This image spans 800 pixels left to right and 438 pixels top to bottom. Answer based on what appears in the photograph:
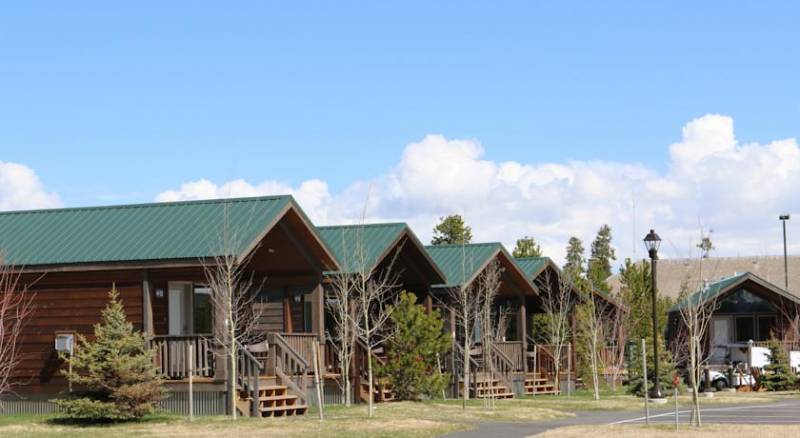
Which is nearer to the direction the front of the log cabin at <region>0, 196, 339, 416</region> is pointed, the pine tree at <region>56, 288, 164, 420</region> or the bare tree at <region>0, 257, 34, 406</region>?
the pine tree

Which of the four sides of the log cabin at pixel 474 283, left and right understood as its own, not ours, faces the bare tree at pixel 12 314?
right

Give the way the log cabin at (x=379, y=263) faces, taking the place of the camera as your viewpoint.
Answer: facing the viewer and to the right of the viewer

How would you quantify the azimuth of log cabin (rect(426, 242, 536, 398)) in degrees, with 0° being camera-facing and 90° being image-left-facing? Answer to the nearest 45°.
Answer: approximately 315°

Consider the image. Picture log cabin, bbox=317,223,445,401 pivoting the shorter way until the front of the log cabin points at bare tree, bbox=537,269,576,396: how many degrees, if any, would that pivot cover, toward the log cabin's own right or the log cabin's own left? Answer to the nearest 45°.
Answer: approximately 90° to the log cabin's own left

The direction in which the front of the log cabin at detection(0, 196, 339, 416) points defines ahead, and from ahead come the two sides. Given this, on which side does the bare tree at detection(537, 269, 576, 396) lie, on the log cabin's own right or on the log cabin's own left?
on the log cabin's own left

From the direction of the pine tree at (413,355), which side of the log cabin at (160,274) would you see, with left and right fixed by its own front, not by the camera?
left

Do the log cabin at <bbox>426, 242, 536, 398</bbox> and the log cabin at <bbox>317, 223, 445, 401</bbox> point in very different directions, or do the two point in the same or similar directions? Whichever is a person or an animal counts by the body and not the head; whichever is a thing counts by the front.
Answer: same or similar directions

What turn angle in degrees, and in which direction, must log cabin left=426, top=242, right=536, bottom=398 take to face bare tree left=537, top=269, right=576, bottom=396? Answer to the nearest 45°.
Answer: approximately 90° to its left

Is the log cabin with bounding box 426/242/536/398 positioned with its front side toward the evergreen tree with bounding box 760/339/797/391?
no

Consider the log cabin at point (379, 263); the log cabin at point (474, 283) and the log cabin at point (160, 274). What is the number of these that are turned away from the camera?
0

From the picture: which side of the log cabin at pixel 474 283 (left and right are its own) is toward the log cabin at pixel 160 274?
right

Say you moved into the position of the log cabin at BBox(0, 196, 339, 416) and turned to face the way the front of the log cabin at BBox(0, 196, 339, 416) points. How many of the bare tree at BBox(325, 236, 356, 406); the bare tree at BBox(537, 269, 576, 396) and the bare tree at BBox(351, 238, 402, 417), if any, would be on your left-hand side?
3

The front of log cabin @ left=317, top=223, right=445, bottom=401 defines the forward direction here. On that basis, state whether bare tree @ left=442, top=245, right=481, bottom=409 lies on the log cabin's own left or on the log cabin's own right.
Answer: on the log cabin's own left

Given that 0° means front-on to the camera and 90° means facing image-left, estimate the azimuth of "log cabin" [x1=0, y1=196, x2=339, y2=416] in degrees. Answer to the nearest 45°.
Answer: approximately 315°

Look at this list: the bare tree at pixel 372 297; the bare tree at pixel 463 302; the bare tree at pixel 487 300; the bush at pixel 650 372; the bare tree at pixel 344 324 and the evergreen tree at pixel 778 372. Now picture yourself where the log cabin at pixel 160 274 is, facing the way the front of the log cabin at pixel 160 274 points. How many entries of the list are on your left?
6

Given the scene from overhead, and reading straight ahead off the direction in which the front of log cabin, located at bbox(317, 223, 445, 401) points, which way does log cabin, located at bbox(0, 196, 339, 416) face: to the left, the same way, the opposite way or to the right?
the same way
